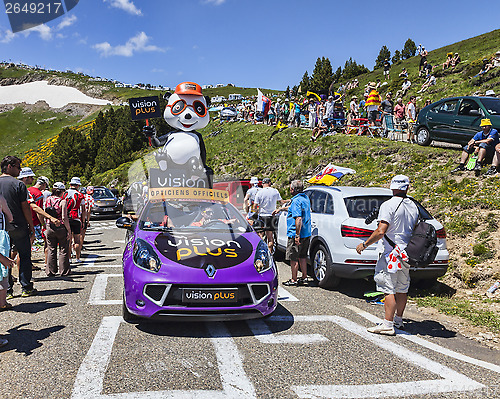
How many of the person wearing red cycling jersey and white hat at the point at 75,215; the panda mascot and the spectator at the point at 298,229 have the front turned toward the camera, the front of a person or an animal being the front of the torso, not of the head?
1

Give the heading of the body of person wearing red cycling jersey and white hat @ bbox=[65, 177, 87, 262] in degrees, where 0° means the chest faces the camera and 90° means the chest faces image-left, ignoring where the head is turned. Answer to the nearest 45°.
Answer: approximately 225°

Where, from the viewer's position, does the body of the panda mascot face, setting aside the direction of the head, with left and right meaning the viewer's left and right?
facing the viewer

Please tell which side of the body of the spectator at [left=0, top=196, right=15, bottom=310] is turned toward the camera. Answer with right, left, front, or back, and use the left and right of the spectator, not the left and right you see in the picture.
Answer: right

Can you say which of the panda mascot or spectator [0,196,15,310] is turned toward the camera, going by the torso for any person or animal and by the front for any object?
the panda mascot

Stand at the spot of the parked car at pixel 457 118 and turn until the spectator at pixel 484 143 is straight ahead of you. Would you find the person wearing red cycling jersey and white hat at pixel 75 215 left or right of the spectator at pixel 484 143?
right

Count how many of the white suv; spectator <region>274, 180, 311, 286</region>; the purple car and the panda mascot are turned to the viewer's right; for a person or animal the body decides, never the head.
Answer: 0

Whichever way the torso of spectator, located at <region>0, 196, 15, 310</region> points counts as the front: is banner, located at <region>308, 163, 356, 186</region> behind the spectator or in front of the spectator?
in front

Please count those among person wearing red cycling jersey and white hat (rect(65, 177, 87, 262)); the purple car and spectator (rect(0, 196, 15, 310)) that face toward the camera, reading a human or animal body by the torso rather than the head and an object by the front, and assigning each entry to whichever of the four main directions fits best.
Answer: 1

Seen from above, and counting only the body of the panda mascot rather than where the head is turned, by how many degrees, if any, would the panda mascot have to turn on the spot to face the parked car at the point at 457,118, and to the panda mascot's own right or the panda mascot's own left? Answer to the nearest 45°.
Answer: approximately 135° to the panda mascot's own left
